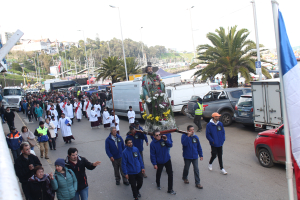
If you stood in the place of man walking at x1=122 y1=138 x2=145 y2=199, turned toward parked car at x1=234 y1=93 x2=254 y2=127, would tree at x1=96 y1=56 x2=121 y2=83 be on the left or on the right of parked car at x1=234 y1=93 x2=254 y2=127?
left

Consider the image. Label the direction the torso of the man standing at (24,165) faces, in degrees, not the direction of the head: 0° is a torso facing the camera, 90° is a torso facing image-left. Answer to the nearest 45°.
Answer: approximately 315°

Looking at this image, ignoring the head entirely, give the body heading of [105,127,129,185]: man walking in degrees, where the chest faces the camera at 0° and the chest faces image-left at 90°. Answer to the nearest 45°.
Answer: approximately 0°

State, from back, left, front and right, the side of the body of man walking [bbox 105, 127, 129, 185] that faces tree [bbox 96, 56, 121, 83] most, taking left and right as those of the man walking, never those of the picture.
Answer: back
